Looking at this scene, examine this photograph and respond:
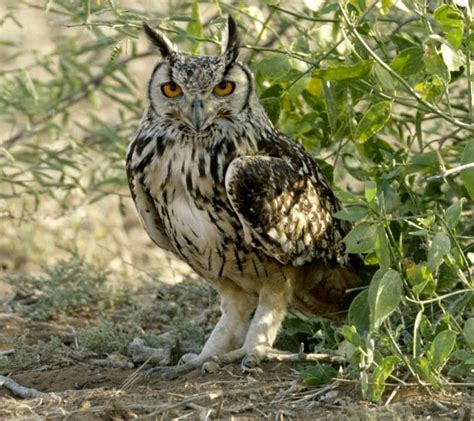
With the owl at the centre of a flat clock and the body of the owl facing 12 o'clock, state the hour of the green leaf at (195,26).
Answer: The green leaf is roughly at 4 o'clock from the owl.

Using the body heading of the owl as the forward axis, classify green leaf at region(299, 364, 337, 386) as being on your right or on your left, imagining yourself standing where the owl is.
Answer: on your left

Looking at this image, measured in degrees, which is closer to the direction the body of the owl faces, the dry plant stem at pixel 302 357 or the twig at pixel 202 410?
the twig

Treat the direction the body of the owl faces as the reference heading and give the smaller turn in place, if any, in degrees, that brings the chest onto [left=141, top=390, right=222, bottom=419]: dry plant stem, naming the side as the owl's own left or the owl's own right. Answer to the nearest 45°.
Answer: approximately 45° to the owl's own left

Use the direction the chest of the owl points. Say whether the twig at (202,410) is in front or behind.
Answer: in front

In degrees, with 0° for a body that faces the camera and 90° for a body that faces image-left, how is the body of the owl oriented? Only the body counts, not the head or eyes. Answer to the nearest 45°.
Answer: approximately 45°

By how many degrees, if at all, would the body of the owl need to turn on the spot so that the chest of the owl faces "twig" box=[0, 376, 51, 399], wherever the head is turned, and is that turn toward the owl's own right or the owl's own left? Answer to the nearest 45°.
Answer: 0° — it already faces it

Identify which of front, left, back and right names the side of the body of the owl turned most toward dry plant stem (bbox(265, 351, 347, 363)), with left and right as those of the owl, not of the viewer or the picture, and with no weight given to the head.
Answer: left
